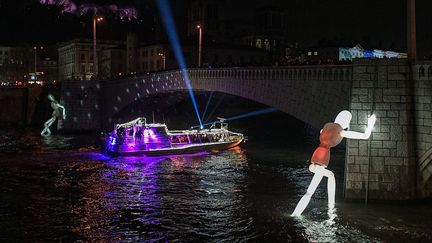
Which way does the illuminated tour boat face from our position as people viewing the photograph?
facing to the right of the viewer
